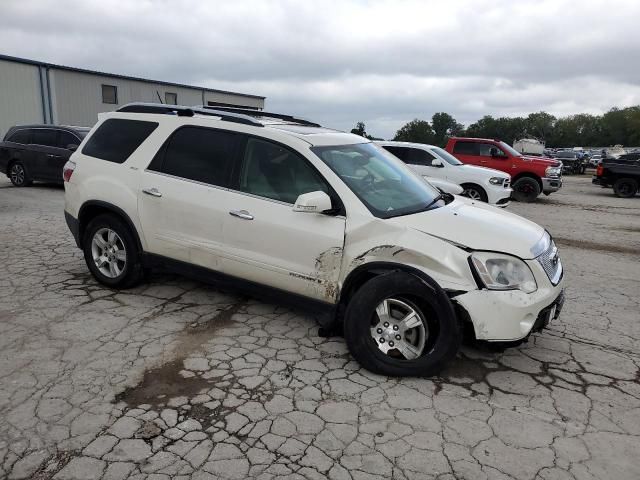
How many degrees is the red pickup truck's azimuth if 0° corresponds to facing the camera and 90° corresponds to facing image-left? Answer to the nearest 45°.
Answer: approximately 315°

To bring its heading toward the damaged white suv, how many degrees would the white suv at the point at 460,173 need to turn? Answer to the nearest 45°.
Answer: approximately 45° to its right

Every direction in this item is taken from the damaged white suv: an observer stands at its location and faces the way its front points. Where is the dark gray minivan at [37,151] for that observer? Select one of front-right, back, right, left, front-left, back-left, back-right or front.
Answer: back

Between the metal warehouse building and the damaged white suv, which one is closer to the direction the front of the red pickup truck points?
the damaged white suv

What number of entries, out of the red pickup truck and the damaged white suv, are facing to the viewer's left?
0

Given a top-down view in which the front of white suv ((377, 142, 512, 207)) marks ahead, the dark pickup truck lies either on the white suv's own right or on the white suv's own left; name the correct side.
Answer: on the white suv's own left

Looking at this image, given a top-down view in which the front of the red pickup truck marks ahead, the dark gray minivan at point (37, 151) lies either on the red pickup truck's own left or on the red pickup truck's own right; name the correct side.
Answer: on the red pickup truck's own right

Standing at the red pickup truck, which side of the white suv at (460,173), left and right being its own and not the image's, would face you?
left

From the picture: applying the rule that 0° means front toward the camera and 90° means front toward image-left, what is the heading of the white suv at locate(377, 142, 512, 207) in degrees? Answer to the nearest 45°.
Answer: approximately 315°

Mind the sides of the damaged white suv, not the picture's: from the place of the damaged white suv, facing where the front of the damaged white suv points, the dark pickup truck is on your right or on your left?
on your left
